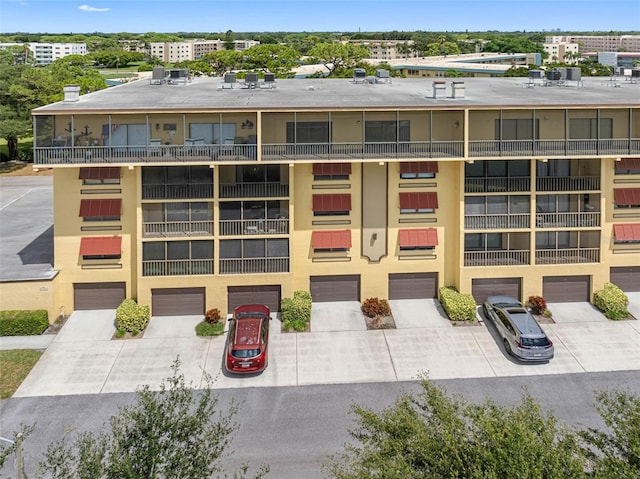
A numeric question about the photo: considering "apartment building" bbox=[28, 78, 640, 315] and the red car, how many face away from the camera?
1

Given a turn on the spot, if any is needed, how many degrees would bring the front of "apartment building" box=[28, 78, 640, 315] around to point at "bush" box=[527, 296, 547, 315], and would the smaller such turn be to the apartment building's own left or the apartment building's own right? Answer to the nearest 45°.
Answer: approximately 90° to the apartment building's own left

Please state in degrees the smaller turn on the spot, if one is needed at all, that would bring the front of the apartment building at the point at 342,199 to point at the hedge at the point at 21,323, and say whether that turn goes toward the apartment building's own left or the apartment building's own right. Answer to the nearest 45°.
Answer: approximately 90° to the apartment building's own right

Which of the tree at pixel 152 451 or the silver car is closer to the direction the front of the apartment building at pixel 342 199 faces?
the tree

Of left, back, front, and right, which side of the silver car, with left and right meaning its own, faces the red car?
left

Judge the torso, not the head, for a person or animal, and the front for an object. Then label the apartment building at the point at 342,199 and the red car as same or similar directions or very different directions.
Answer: very different directions

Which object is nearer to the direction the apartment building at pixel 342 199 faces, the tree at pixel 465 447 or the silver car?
the tree

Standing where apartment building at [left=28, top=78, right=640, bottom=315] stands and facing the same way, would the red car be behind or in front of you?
in front

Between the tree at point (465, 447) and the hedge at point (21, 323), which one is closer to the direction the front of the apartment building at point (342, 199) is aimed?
the tree

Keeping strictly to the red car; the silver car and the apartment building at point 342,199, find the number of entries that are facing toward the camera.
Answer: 1

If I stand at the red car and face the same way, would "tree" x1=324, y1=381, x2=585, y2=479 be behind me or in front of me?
behind

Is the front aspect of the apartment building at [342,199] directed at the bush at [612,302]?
no

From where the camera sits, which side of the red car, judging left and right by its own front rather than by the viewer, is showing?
back

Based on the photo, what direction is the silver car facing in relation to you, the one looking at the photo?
facing away from the viewer and to the left of the viewer

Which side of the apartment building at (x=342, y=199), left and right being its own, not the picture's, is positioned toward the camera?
front

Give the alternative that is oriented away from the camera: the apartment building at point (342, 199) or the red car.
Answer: the red car
